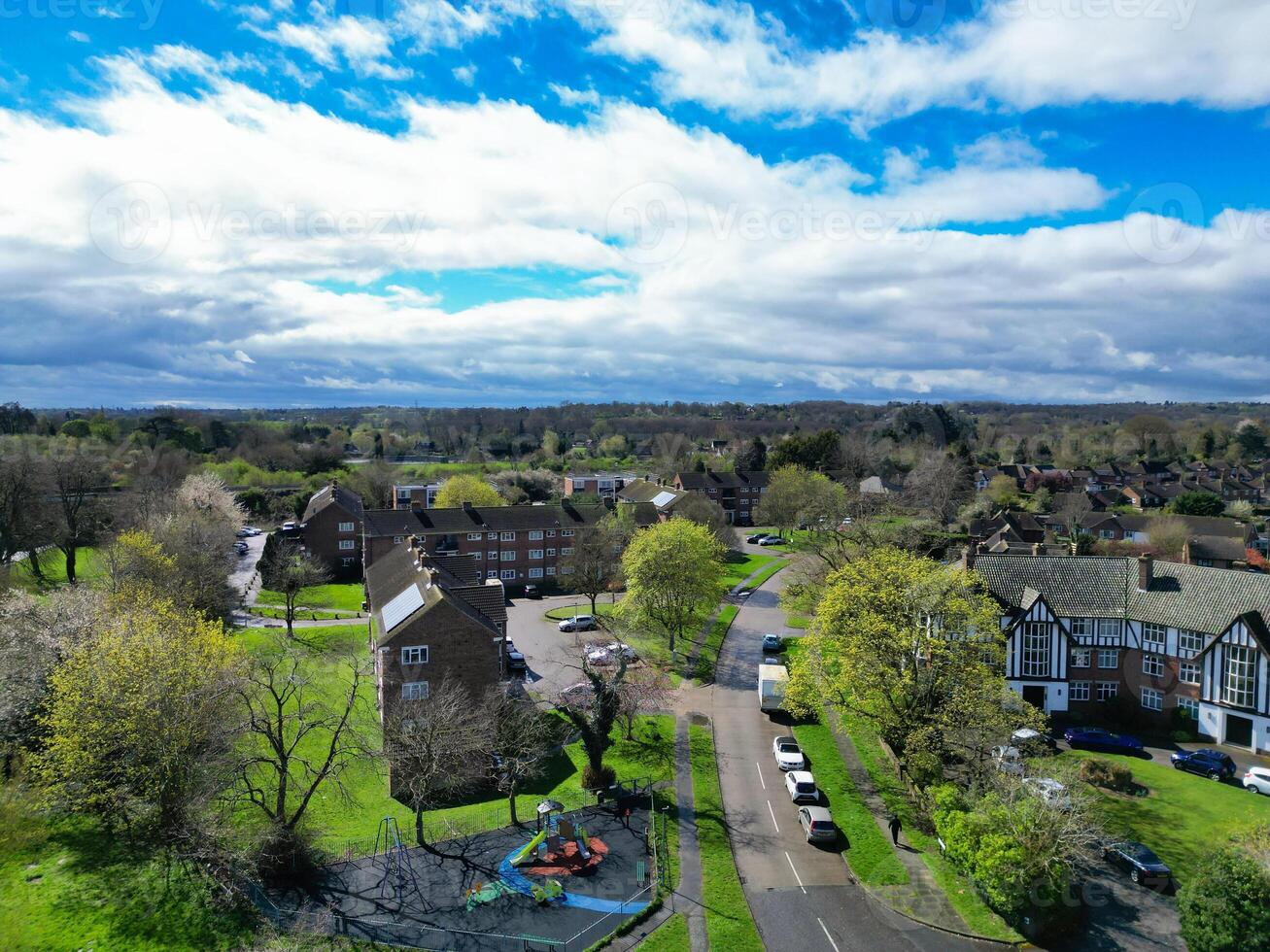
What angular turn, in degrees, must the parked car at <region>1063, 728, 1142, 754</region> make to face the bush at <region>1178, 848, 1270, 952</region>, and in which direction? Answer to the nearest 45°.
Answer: approximately 90° to its right

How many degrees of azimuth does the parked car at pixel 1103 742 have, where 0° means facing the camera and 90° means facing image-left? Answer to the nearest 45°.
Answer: approximately 270°

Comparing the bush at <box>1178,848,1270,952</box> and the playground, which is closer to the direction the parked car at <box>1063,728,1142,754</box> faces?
the bush
